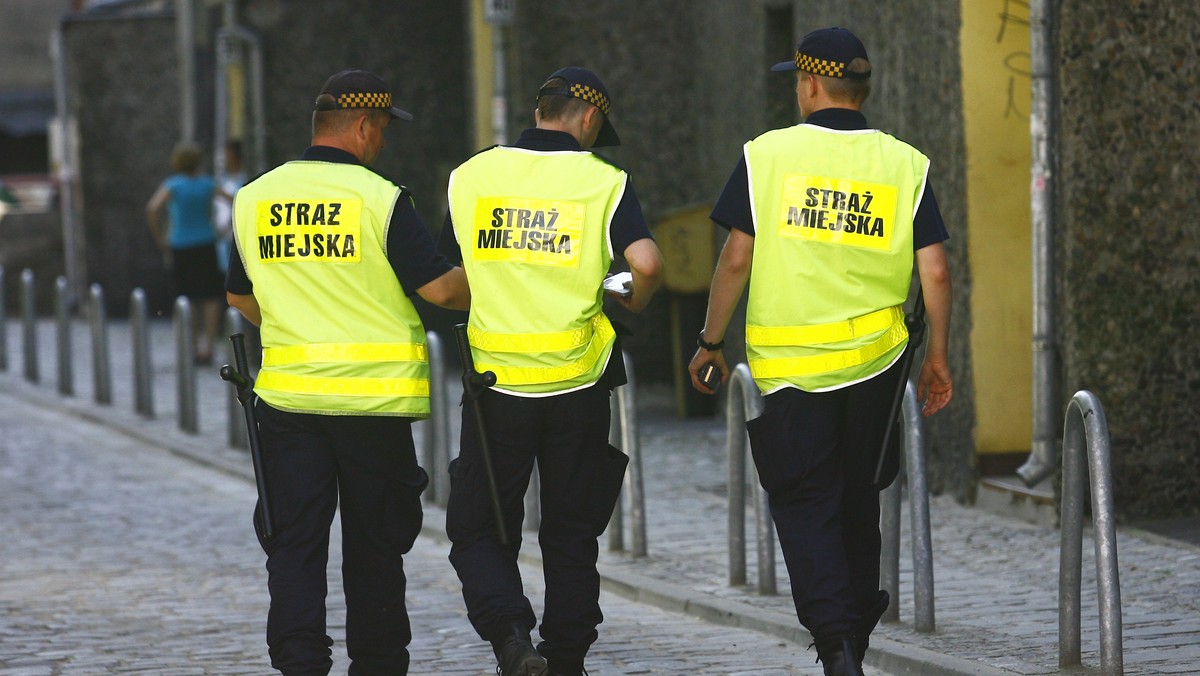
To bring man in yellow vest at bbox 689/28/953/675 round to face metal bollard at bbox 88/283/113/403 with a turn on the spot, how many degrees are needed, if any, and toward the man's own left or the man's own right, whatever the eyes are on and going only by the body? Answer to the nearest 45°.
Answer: approximately 45° to the man's own left

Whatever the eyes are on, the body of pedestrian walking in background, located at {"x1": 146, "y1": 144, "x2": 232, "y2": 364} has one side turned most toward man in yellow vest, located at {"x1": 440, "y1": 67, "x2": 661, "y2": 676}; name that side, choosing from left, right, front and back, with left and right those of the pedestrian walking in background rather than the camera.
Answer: back

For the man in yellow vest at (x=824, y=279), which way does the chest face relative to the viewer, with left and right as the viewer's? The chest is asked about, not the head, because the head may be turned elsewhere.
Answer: facing away from the viewer

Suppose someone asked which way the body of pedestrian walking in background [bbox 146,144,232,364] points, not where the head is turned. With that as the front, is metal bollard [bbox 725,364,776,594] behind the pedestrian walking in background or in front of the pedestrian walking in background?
behind

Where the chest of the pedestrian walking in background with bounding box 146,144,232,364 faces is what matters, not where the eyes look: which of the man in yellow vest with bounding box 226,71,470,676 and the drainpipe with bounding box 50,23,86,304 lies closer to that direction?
the drainpipe

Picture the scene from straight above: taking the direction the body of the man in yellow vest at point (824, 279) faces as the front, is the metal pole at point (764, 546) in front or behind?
in front

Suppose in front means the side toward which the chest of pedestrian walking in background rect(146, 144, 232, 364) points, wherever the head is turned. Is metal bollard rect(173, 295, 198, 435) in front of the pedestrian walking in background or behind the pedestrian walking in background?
behind

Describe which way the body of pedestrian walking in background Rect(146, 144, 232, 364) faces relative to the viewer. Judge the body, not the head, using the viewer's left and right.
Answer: facing away from the viewer

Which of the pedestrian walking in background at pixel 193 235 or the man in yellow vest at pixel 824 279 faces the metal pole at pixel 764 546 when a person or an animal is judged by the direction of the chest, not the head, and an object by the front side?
the man in yellow vest

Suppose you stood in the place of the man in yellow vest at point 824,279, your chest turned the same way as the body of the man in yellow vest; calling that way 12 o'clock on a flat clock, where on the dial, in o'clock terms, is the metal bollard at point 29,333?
The metal bollard is roughly at 11 o'clock from the man in yellow vest.

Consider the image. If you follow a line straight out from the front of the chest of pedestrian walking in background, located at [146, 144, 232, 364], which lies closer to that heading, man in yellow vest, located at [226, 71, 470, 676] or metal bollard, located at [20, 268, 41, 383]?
the metal bollard

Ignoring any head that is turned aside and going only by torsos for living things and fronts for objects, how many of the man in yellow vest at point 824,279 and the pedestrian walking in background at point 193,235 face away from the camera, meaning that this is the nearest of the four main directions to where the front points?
2

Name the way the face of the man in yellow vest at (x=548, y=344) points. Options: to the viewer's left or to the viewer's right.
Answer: to the viewer's right

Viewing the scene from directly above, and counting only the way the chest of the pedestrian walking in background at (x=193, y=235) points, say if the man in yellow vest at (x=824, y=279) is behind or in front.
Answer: behind

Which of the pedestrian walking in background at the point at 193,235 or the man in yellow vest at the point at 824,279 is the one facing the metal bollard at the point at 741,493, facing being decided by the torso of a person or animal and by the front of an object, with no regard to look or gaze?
the man in yellow vest

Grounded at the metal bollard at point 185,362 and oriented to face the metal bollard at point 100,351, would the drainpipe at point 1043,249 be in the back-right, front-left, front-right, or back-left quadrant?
back-right

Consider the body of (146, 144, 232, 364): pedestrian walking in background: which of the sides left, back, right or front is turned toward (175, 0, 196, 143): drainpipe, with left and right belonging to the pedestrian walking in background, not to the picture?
front

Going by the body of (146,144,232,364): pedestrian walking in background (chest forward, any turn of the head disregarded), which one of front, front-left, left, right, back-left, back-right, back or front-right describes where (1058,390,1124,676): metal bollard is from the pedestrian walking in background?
back
